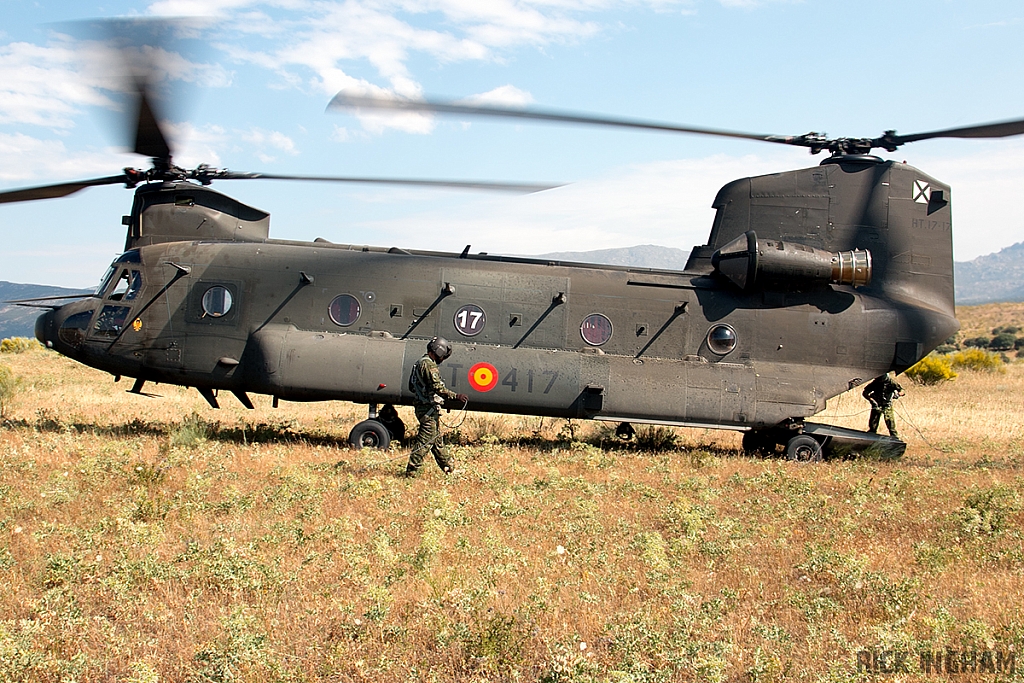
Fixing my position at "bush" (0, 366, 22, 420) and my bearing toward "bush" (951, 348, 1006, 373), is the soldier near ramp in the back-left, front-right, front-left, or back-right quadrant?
front-right

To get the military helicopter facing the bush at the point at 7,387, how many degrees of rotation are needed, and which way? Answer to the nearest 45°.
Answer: approximately 45° to its right

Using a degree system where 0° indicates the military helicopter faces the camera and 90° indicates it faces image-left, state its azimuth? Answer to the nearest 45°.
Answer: approximately 90°

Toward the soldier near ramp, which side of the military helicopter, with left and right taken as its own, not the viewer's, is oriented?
back
